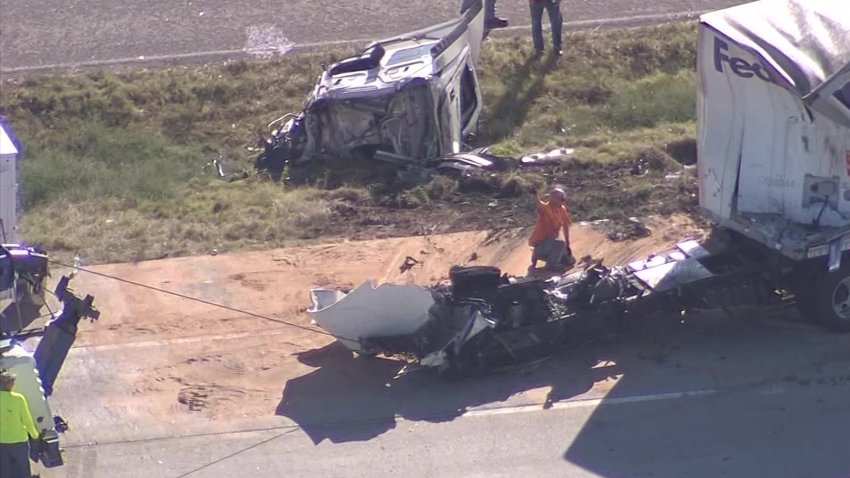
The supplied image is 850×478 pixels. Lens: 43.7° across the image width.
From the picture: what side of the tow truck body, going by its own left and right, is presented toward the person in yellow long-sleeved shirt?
left

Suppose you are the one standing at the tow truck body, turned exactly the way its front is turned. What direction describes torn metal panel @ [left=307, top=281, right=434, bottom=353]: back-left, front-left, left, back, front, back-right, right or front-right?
back

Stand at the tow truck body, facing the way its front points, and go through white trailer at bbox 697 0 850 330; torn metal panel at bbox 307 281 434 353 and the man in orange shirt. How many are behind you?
3

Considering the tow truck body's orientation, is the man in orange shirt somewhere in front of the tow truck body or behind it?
behind

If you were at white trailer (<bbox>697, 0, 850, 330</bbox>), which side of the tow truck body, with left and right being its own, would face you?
back

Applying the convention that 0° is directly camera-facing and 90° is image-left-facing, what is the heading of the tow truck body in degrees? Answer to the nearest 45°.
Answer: approximately 90°

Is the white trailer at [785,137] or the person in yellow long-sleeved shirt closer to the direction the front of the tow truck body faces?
the person in yellow long-sleeved shirt

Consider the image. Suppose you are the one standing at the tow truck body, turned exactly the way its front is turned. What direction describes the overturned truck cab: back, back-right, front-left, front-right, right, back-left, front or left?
back-right

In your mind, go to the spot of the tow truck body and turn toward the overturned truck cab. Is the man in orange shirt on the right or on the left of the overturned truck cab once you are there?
right

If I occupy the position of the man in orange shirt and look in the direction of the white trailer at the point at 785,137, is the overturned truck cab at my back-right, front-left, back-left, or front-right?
back-left
